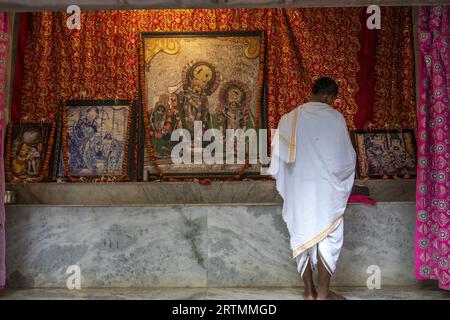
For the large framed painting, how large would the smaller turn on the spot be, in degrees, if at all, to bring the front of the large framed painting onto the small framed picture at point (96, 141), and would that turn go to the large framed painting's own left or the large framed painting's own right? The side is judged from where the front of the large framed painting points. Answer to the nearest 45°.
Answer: approximately 90° to the large framed painting's own right

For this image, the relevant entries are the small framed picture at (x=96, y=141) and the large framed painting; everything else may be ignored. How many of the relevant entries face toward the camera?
2

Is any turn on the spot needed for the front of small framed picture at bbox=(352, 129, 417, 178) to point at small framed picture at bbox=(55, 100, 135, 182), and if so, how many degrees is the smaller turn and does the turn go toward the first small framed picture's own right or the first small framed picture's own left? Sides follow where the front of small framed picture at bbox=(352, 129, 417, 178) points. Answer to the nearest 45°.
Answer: approximately 90° to the first small framed picture's own right

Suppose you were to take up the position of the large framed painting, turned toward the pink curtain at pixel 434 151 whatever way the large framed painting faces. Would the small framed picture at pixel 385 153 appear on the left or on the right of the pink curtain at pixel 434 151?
left

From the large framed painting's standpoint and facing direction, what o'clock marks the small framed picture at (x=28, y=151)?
The small framed picture is roughly at 3 o'clock from the large framed painting.

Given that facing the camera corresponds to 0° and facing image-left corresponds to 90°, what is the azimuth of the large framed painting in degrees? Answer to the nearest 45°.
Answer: approximately 0°

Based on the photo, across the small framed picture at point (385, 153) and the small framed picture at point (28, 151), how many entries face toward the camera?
2

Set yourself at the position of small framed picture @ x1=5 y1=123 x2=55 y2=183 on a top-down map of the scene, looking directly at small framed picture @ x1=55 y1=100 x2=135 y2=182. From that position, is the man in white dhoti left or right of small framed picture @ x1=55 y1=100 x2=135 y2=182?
right

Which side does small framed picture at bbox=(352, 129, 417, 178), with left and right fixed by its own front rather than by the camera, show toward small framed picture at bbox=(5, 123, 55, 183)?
right
